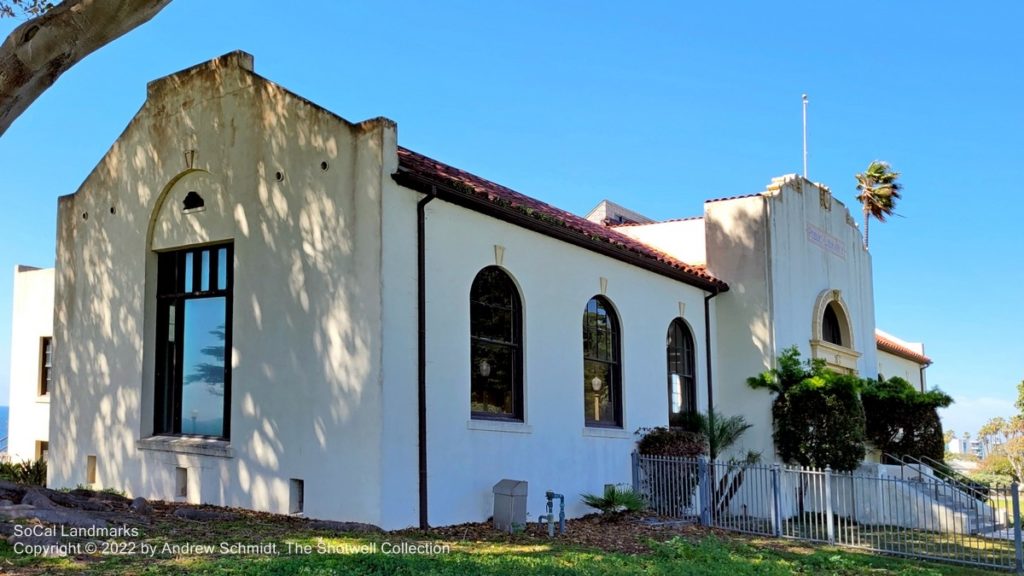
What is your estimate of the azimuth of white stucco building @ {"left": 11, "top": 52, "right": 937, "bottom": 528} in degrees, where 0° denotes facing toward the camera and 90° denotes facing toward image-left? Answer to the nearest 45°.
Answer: approximately 315°

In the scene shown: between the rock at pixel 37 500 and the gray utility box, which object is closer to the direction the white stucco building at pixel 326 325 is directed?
the gray utility box

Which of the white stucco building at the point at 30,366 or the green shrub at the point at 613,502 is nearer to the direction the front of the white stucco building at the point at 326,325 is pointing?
the green shrub

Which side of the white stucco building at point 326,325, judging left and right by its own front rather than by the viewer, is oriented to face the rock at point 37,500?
right

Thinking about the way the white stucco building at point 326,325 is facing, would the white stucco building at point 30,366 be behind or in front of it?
behind

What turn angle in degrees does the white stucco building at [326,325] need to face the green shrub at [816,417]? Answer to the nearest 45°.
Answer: approximately 90° to its left

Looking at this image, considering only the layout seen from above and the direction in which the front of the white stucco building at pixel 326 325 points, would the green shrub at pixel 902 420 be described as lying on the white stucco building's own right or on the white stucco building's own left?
on the white stucco building's own left
